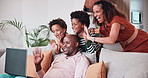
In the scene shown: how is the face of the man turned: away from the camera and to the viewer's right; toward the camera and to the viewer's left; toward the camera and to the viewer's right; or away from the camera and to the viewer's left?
toward the camera and to the viewer's left

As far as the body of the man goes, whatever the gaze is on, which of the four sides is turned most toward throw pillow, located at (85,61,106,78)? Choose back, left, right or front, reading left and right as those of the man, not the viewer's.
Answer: left

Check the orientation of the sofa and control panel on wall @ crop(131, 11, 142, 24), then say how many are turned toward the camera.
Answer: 2

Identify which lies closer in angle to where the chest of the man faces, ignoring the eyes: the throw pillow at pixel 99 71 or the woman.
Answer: the throw pillow

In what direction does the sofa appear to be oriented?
toward the camera

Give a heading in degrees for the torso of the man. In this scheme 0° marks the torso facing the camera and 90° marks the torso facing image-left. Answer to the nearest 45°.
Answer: approximately 45°

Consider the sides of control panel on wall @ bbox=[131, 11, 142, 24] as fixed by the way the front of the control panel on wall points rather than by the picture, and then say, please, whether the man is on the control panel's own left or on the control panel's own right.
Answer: on the control panel's own right

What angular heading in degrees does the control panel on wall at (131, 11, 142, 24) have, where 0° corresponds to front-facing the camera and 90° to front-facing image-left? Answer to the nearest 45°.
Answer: approximately 0°
